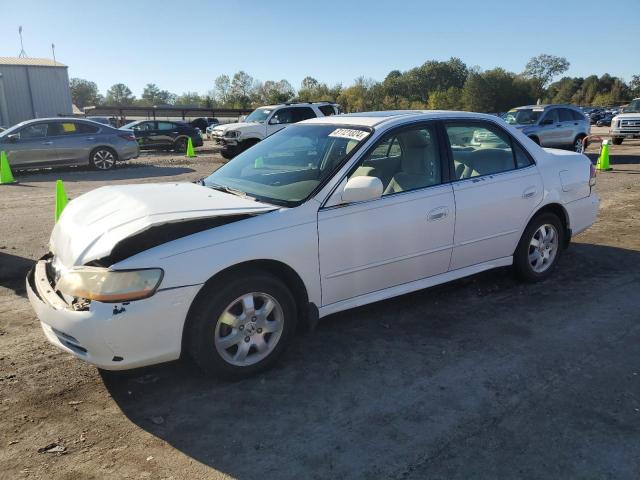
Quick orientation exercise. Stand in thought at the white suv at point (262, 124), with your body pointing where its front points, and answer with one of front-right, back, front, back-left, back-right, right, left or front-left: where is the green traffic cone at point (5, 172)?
front

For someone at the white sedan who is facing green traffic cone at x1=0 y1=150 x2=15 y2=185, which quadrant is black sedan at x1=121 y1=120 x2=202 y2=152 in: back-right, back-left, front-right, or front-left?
front-right

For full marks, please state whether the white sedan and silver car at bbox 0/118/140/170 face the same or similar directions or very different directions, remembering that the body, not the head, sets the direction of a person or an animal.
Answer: same or similar directions

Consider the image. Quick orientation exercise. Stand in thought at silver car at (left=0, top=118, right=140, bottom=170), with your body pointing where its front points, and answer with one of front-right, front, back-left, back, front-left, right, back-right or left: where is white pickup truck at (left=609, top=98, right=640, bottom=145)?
back

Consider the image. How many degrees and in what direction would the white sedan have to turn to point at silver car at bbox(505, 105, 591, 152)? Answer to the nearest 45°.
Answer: approximately 180°

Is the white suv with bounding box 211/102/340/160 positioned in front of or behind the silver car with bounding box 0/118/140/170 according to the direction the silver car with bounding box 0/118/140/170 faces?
behind

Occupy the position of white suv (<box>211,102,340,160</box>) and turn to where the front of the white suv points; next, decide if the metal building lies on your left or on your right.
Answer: on your right

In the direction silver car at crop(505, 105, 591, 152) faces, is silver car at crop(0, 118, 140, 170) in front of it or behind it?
in front

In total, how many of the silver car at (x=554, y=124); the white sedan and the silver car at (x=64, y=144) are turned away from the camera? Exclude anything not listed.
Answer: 0

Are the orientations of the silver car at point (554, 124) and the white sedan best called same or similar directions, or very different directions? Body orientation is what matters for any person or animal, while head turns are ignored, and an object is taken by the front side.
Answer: same or similar directions

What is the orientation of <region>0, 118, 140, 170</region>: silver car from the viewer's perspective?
to the viewer's left

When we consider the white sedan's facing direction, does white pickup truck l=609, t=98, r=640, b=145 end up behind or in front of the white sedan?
behind

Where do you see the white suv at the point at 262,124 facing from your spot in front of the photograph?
facing the viewer and to the left of the viewer

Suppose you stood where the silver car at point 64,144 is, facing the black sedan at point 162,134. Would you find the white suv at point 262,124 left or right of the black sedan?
right
